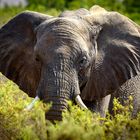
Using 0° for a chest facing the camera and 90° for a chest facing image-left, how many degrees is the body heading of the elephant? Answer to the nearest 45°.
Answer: approximately 45°
